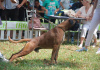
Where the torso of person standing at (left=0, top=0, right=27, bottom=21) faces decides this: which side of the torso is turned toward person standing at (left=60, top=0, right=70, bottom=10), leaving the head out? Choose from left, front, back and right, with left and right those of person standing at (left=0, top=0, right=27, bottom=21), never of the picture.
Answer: left

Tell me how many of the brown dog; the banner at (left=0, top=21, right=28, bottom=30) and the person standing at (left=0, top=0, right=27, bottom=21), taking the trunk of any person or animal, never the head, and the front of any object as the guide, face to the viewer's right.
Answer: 1

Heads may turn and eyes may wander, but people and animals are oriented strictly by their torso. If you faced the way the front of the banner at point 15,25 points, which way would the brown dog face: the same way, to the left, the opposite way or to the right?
to the left

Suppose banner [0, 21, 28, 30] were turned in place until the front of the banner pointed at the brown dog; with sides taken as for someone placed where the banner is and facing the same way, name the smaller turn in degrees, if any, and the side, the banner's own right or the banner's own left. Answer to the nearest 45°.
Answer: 0° — it already faces it

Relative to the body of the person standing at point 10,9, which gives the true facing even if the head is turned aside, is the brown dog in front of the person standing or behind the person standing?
in front

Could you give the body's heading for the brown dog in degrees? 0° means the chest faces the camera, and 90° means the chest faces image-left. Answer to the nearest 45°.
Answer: approximately 270°

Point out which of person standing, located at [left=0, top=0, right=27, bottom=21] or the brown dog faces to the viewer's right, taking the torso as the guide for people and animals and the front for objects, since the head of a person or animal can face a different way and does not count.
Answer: the brown dog

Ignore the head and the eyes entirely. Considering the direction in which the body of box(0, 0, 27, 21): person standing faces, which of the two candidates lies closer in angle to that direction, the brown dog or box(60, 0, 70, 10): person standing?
the brown dog

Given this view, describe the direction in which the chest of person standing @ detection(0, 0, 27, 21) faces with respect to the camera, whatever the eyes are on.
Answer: toward the camera

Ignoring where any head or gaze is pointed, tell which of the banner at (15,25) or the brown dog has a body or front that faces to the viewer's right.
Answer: the brown dog

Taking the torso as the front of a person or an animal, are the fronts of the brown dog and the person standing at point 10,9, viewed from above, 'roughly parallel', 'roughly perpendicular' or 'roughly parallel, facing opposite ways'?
roughly perpendicular

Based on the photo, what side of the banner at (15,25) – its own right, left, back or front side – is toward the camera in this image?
front

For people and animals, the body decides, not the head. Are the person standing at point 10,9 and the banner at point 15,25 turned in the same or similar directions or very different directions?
same or similar directions
